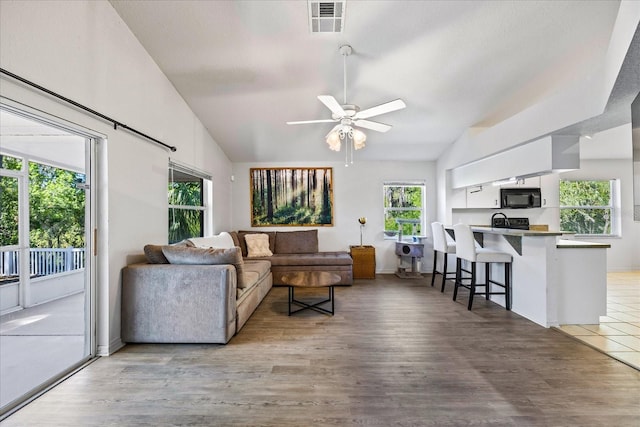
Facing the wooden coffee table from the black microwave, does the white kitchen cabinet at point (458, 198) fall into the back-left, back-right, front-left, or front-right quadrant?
front-right

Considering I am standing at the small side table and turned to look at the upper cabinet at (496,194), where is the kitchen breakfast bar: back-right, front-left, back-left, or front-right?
front-right

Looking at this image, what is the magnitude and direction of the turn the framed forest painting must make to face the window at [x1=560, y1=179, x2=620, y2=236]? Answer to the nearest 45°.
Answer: approximately 90° to its left

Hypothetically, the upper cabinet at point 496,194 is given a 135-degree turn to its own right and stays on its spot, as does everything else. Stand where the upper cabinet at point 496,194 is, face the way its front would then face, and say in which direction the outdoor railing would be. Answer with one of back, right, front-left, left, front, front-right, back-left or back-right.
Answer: left

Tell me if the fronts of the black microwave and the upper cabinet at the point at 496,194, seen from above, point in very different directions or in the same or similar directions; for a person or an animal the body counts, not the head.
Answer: same or similar directions

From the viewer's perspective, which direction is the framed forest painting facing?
toward the camera

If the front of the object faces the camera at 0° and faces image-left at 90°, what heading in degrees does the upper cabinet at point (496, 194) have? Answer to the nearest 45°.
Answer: approximately 0°

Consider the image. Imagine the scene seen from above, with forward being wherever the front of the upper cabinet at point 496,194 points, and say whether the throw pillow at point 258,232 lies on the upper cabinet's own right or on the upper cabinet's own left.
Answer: on the upper cabinet's own right

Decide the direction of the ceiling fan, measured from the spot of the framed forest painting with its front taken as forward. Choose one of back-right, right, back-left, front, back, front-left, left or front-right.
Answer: front

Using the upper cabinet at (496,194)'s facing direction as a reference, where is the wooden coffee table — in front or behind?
in front

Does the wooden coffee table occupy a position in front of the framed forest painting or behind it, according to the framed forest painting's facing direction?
in front

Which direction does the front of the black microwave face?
toward the camera

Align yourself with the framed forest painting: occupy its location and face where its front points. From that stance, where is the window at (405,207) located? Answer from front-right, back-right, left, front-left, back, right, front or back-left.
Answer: left
